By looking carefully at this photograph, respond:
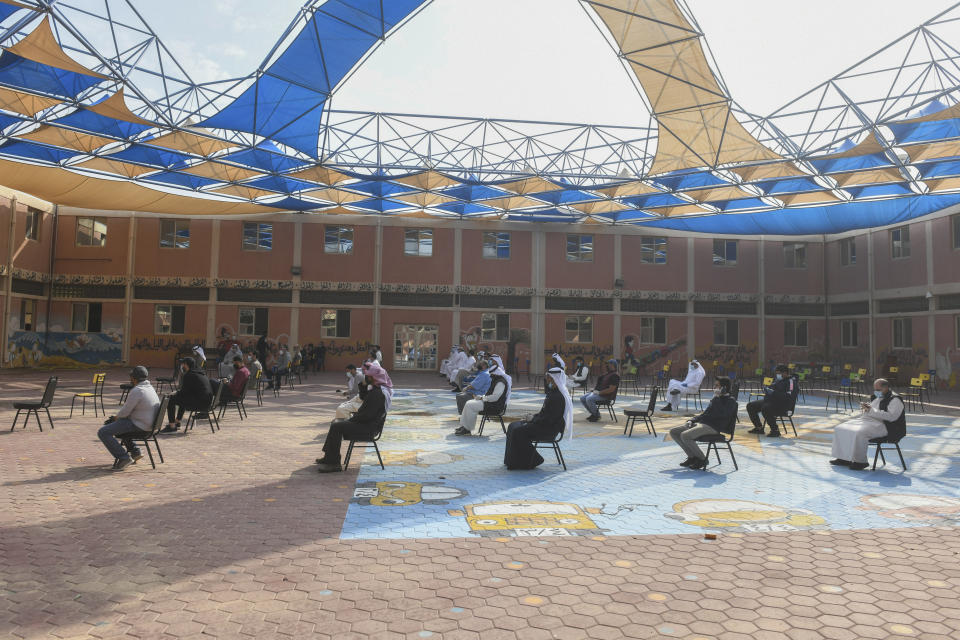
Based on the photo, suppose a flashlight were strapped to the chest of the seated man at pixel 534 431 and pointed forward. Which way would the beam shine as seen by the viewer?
to the viewer's left

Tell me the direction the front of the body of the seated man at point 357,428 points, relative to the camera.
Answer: to the viewer's left

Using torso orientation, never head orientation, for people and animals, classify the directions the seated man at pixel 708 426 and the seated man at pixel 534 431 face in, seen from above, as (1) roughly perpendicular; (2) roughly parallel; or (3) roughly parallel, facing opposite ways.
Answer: roughly parallel

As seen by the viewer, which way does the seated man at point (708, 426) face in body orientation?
to the viewer's left

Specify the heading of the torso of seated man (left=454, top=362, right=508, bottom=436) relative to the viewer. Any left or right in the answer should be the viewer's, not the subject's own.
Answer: facing to the left of the viewer

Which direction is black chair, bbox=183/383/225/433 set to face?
to the viewer's left

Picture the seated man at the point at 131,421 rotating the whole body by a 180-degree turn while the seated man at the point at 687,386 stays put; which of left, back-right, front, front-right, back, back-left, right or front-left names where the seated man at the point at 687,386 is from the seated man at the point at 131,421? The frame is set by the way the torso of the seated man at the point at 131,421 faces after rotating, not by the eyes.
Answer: front

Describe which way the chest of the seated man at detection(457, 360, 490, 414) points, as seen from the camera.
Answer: to the viewer's left

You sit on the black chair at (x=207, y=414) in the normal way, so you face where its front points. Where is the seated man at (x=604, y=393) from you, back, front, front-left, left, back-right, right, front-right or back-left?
back

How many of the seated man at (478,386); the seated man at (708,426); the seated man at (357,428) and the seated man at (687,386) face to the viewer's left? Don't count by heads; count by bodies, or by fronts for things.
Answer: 4

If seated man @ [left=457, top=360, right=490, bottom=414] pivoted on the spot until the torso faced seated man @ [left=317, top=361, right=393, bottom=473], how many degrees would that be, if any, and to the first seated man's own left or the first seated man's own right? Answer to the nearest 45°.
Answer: approximately 90° to the first seated man's own left

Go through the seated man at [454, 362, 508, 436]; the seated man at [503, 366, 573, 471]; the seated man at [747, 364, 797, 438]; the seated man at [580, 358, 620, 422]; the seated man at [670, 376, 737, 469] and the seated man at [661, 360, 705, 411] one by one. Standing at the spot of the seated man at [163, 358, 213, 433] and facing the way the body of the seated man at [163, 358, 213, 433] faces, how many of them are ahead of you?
0

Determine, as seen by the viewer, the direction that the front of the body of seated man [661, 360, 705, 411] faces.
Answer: to the viewer's left

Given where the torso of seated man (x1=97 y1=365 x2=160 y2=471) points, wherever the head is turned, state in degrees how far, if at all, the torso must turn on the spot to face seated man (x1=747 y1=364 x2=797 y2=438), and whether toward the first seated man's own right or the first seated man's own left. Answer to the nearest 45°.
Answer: approximately 180°

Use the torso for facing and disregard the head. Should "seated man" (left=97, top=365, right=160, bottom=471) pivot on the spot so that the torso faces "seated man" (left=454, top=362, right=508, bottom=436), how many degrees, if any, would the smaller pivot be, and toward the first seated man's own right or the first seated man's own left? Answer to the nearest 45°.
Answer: approximately 180°

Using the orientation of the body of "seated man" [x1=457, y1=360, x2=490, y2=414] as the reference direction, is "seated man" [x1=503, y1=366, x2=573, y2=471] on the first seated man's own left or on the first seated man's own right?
on the first seated man's own left

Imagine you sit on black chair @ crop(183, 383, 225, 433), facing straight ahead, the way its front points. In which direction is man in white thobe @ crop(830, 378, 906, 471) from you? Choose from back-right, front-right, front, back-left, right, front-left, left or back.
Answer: back-left

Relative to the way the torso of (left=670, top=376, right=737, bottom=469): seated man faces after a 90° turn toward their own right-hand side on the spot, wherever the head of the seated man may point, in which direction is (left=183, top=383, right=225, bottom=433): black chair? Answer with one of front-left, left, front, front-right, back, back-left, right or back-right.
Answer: left

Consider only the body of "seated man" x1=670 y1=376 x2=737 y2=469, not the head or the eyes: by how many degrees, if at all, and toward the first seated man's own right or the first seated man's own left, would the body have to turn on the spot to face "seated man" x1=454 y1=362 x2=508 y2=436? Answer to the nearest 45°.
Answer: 0° — they already face them

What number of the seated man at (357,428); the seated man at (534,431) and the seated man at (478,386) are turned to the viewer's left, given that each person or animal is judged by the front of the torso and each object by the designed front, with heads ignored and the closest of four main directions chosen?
3
